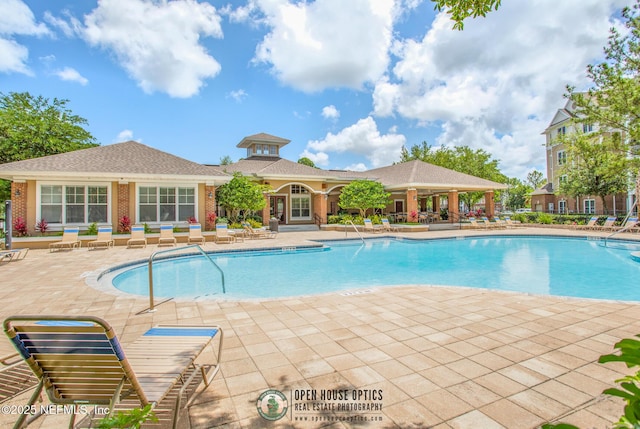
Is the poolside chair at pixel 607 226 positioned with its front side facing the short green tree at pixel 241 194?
yes

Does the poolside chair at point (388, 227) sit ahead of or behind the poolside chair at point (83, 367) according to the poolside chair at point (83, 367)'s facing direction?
ahead

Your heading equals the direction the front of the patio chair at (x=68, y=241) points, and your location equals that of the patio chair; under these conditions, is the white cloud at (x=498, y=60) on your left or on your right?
on your left

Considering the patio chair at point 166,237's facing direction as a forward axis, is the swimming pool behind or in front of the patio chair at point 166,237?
in front

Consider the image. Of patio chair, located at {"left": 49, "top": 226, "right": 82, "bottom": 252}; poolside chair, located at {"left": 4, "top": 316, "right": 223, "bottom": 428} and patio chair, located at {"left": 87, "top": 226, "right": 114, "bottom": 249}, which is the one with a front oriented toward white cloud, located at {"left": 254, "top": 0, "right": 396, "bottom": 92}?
the poolside chair

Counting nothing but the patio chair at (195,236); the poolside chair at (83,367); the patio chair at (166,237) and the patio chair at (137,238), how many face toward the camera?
3

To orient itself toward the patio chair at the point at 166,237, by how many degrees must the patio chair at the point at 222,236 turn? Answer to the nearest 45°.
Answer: approximately 135° to its right

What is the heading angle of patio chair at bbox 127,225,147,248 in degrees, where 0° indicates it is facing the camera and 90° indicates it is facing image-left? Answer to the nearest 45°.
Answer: approximately 0°

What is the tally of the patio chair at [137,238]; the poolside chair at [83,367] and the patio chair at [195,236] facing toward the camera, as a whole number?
2

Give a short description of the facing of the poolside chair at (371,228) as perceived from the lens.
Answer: facing the viewer and to the right of the viewer

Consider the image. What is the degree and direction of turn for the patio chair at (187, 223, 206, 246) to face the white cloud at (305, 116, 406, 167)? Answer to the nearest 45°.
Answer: approximately 135° to its left

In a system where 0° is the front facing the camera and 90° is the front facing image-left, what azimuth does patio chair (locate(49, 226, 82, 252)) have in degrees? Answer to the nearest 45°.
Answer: approximately 45°

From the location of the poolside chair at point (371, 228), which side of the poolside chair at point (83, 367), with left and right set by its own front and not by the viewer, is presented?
front
